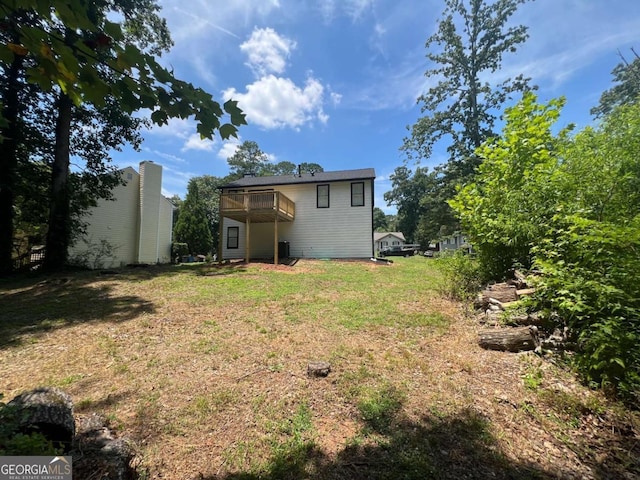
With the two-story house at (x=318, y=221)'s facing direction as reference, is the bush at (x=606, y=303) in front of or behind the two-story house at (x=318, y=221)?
behind

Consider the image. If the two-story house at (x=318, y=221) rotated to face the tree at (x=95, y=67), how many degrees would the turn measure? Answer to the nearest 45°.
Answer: approximately 180°

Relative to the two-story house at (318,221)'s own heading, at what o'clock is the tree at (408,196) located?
The tree is roughly at 1 o'clock from the two-story house.

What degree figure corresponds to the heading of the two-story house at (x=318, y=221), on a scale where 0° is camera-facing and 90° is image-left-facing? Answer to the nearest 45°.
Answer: approximately 180°

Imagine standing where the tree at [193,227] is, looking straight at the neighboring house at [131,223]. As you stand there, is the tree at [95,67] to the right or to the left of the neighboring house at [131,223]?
left

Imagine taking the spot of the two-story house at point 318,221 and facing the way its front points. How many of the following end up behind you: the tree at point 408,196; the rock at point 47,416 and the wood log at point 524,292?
2

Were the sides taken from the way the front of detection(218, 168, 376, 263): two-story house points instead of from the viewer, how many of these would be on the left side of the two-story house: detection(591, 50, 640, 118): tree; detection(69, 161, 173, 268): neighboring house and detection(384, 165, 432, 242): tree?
1

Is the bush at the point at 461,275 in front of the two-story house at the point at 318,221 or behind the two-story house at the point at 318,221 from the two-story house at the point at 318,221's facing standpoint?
behind

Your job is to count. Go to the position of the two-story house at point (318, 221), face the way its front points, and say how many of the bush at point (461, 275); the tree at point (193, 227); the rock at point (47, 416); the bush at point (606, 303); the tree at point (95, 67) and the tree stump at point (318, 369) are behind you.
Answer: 5

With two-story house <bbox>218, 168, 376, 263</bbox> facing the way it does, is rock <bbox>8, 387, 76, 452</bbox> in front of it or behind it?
behind

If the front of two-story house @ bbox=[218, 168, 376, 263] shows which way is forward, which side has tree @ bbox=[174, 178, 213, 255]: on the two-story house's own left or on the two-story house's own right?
on the two-story house's own left

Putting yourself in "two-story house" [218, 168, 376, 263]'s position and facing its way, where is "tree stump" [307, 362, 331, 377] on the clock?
The tree stump is roughly at 6 o'clock from the two-story house.

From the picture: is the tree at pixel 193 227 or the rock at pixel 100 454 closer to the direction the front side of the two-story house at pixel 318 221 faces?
the tree
